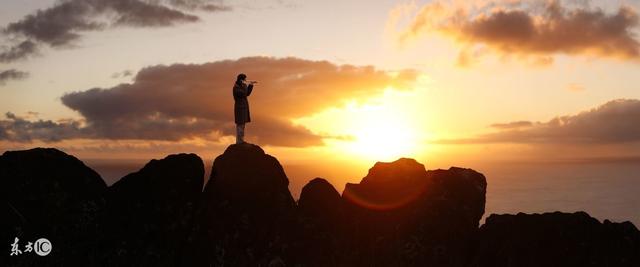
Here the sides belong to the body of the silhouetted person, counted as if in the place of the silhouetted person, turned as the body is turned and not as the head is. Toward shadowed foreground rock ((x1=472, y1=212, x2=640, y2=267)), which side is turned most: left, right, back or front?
front

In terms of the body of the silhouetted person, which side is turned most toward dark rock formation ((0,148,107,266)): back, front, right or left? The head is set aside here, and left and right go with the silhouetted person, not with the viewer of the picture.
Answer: back

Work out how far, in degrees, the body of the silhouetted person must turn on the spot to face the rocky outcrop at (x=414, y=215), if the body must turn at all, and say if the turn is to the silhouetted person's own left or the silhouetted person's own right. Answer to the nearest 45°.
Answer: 0° — they already face it

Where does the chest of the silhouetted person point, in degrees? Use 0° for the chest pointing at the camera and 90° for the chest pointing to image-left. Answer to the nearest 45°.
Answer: approximately 270°
